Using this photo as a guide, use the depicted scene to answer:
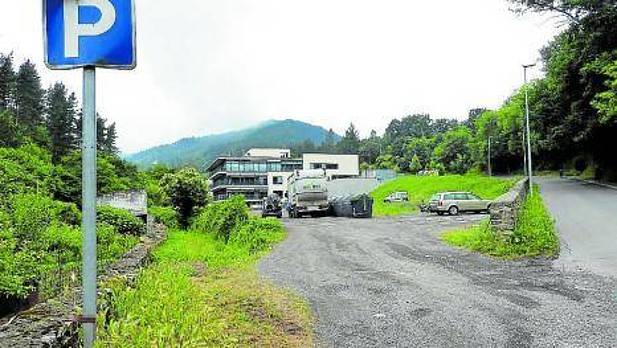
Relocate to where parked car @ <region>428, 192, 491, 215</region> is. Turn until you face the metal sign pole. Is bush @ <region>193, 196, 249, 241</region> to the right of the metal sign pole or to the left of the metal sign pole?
right

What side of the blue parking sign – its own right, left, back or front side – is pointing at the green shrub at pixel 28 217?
back

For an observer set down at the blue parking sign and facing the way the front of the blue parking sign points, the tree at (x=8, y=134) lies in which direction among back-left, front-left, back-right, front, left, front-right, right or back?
back

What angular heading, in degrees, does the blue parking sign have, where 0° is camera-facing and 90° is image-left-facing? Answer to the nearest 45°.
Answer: approximately 0°

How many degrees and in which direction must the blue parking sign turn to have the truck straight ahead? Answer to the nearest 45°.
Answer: approximately 135° to its left

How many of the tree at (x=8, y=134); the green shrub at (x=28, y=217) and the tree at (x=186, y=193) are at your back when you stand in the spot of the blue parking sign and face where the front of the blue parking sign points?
3

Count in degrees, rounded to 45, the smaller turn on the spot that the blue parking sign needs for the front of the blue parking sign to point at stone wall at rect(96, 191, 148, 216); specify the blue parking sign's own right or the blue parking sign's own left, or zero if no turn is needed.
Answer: approximately 180°

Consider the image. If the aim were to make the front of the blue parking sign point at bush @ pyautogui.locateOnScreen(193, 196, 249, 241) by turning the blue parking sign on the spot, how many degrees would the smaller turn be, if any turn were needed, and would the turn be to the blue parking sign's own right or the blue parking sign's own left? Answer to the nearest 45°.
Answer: approximately 180°

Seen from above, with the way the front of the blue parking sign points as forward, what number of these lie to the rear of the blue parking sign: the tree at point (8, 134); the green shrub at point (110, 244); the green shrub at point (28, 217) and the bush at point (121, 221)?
4

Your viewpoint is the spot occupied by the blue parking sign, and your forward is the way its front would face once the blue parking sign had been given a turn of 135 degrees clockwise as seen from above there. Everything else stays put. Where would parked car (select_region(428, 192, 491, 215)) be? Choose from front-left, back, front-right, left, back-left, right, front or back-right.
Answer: right

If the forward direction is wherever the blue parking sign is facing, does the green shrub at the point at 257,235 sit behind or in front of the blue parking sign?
behind

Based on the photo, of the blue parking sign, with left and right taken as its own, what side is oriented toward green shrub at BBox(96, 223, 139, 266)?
back
